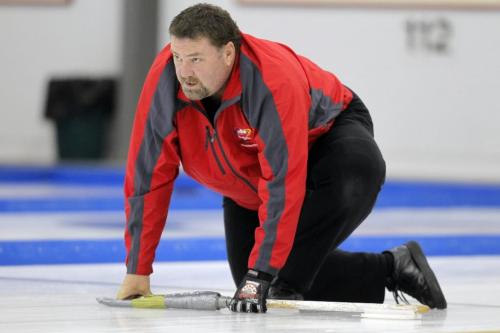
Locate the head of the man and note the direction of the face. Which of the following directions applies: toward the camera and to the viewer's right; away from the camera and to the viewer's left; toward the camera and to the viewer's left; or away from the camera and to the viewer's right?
toward the camera and to the viewer's left

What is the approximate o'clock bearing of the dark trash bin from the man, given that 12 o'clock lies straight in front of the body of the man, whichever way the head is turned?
The dark trash bin is roughly at 4 o'clock from the man.

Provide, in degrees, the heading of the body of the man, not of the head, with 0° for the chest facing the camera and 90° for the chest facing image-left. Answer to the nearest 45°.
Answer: approximately 45°
